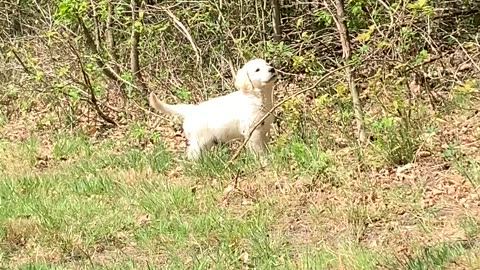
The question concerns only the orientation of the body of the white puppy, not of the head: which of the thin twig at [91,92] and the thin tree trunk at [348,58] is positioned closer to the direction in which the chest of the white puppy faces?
the thin tree trunk

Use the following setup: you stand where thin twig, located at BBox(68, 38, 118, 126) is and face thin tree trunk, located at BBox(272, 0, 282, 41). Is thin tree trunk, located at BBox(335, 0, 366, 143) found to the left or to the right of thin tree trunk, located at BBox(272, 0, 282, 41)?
right

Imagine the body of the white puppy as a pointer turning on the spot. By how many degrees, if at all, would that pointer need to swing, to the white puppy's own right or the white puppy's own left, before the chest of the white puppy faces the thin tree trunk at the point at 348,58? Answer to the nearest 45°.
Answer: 0° — it already faces it

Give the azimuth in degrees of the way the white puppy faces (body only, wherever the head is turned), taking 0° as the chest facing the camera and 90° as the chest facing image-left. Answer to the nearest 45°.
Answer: approximately 270°

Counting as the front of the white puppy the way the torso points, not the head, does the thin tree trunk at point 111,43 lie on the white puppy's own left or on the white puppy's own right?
on the white puppy's own left

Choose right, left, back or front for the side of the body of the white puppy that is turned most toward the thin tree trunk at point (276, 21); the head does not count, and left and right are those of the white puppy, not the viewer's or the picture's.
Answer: left
